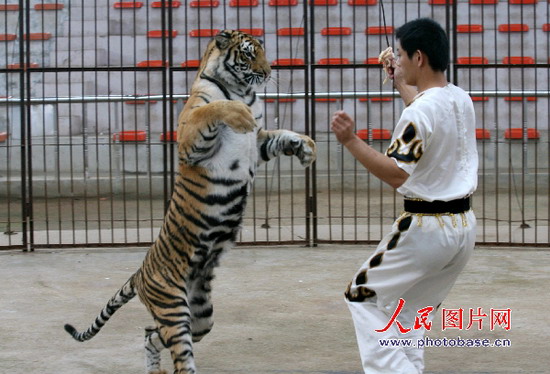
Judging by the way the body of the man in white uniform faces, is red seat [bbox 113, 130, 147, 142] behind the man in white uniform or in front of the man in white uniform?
in front

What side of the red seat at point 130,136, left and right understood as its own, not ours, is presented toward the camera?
front

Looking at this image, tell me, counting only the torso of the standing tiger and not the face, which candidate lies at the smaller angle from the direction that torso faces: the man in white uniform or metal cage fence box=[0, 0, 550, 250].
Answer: the man in white uniform

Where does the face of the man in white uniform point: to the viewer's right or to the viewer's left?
to the viewer's left

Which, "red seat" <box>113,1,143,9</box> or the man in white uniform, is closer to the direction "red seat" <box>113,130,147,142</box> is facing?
the man in white uniform

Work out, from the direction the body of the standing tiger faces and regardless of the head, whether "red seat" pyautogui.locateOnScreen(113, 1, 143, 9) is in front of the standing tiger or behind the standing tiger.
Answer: behind

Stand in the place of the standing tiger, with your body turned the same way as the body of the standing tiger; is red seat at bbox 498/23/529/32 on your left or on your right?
on your left

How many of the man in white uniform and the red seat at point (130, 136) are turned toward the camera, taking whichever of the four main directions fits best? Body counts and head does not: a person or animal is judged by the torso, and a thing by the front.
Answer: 1

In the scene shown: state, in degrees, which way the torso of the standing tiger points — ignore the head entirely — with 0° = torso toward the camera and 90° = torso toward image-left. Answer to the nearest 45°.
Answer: approximately 315°

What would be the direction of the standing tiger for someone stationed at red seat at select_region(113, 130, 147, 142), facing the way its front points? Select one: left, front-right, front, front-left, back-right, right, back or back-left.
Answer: front

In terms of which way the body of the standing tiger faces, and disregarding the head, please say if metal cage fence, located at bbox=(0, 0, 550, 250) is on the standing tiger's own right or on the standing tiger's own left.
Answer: on the standing tiger's own left

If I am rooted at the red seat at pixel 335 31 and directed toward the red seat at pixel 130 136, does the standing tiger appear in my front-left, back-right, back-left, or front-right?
front-left

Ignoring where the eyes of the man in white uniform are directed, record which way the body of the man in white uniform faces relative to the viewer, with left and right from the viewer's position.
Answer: facing away from the viewer and to the left of the viewer

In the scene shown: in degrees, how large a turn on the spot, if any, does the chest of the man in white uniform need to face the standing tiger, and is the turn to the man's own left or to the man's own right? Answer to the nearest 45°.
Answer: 0° — they already face it

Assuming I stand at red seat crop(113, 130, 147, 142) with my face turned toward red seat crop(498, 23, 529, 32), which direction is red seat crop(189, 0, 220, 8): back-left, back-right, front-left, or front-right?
front-left
